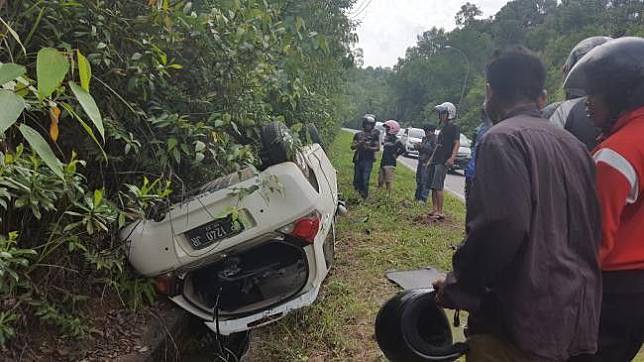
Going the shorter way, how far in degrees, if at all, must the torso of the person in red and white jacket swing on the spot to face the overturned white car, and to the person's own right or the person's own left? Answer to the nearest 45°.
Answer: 0° — they already face it

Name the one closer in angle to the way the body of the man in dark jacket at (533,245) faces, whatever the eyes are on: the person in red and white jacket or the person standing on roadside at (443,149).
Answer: the person standing on roadside

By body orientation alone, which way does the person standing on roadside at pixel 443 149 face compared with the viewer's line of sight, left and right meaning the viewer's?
facing to the left of the viewer

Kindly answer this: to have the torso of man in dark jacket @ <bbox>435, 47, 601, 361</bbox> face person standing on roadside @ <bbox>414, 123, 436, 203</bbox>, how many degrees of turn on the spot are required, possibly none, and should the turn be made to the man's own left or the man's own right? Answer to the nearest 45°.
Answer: approximately 45° to the man's own right

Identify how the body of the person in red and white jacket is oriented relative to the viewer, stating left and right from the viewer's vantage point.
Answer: facing to the left of the viewer

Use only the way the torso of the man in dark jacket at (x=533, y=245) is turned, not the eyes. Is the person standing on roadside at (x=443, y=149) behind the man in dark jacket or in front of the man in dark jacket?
in front

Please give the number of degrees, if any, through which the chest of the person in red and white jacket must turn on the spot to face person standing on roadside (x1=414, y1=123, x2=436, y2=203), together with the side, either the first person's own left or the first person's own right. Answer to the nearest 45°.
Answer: approximately 45° to the first person's own right

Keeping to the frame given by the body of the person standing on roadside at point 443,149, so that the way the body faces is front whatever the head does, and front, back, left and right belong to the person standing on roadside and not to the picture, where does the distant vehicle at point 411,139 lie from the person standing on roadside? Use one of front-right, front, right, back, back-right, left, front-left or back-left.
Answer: right

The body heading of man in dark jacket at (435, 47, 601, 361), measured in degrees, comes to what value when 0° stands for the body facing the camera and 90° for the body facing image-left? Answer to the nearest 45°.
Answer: approximately 135°

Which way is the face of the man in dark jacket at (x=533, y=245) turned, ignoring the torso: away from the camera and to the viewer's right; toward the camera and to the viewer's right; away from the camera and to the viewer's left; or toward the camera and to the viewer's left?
away from the camera and to the viewer's left

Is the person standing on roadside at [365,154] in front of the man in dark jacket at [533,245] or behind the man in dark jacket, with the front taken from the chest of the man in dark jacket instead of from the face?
in front

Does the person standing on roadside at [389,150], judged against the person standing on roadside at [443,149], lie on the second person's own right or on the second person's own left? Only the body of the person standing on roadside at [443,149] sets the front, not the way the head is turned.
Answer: on the second person's own right

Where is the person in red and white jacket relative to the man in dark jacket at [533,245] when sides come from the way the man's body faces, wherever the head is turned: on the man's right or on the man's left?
on the man's right
